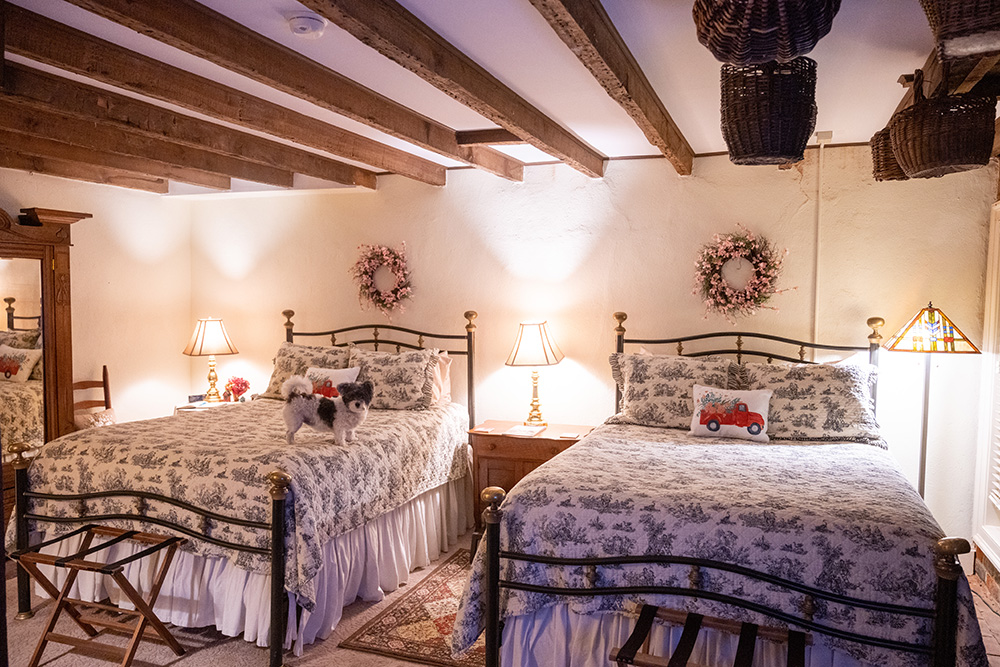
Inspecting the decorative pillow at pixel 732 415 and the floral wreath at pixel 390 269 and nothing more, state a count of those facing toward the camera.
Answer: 2

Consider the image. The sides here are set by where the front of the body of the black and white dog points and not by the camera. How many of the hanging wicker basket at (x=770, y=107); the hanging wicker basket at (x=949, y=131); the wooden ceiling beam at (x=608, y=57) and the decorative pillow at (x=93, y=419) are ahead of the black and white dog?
3

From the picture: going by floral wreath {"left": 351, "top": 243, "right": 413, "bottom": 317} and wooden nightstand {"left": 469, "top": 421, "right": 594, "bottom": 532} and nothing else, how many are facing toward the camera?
2

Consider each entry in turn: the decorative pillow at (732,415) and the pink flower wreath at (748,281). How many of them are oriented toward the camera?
2

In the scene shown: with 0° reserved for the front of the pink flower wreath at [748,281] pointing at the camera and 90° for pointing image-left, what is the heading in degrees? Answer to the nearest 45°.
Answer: approximately 0°

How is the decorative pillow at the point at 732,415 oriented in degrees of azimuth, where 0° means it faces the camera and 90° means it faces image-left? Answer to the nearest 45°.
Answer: approximately 0°

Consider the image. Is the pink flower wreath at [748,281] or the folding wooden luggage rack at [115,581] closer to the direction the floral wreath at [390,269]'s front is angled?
the folding wooden luggage rack

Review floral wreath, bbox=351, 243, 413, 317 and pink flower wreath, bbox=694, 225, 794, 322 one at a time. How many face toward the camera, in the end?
2

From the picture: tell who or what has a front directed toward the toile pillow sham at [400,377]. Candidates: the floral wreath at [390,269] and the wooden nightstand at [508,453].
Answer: the floral wreath

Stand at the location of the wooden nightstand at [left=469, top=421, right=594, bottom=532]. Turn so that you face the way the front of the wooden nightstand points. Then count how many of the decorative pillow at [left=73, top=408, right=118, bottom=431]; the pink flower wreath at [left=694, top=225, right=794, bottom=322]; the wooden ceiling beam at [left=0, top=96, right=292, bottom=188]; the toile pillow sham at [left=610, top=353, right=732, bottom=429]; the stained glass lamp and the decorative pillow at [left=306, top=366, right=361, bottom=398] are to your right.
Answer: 3

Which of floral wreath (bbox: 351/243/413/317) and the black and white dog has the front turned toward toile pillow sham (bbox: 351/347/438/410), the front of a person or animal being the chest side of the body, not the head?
the floral wreath

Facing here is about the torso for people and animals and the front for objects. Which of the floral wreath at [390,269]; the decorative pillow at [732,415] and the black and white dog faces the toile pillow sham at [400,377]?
the floral wreath
